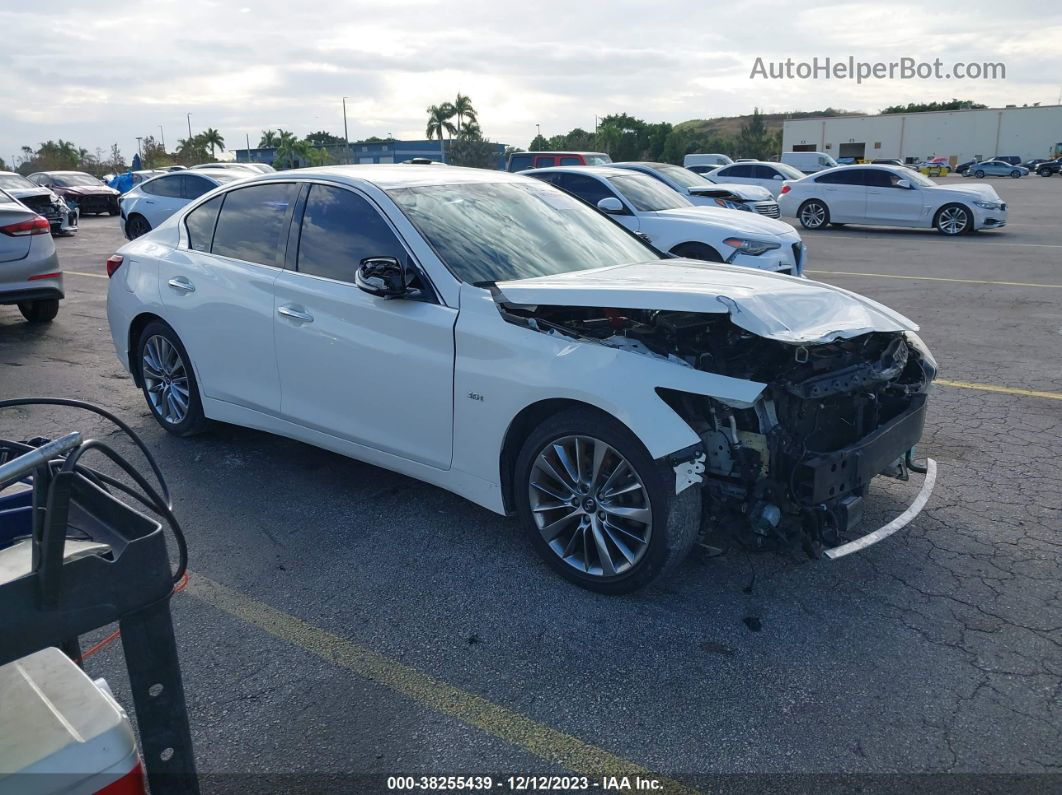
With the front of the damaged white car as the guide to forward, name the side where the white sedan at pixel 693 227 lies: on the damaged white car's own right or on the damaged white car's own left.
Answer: on the damaged white car's own left

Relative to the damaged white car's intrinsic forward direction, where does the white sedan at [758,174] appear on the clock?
The white sedan is roughly at 8 o'clock from the damaged white car.

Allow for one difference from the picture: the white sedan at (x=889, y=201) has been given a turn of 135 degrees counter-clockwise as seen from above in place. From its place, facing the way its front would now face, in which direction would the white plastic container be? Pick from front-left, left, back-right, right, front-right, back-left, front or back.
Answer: back-left

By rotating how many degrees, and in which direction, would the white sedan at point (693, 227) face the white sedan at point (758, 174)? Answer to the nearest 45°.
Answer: approximately 135° to its left

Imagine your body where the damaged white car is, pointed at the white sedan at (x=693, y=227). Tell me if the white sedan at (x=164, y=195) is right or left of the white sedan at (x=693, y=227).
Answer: left

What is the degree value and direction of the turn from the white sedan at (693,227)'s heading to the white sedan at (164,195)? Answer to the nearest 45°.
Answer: approximately 180°

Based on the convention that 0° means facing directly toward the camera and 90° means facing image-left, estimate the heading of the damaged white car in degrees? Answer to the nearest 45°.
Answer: approximately 315°

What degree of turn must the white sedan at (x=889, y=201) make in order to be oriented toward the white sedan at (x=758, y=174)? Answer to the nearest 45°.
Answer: approximately 135° to its left

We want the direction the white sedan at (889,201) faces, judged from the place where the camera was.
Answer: facing to the right of the viewer
